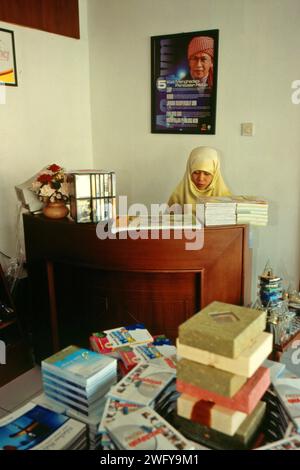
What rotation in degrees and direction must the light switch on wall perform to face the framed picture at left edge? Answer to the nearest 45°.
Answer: approximately 90° to its right

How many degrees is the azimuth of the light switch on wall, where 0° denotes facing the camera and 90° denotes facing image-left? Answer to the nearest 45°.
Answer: approximately 0°

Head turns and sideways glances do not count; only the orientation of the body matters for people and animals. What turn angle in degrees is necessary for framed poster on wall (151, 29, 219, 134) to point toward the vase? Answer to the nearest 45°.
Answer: approximately 45° to its right

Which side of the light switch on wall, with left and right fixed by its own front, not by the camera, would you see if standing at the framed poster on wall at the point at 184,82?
right

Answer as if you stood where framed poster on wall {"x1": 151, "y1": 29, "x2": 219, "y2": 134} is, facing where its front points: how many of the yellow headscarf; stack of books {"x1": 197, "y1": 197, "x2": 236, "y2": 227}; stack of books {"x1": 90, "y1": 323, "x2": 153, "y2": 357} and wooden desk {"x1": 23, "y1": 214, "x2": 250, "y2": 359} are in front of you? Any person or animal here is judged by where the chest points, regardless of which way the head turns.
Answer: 4

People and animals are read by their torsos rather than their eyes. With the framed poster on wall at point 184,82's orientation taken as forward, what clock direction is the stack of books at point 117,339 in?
The stack of books is roughly at 12 o'clock from the framed poster on wall.

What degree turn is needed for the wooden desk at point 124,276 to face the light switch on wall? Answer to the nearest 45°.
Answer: approximately 135° to its left

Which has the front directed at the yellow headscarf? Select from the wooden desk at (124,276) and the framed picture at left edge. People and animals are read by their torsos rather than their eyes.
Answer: the framed picture at left edge

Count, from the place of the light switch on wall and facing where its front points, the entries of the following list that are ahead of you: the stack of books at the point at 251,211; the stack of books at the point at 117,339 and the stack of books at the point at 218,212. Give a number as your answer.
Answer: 3
